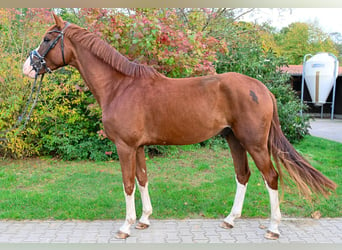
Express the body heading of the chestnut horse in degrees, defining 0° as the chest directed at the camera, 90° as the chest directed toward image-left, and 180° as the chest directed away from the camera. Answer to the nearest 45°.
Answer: approximately 90°

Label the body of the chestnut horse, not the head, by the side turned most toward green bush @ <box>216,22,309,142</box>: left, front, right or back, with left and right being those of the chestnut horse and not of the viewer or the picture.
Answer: right
